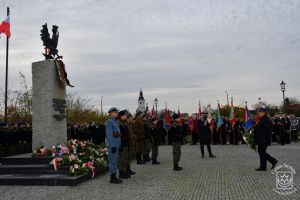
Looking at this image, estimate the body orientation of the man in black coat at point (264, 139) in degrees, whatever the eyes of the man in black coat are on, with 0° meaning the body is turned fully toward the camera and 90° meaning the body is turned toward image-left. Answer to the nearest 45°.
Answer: approximately 90°

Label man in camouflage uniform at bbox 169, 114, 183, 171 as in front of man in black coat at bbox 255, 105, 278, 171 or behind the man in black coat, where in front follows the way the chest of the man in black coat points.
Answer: in front

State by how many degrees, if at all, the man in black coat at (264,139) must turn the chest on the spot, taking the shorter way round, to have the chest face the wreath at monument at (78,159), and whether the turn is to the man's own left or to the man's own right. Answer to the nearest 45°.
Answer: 0° — they already face it

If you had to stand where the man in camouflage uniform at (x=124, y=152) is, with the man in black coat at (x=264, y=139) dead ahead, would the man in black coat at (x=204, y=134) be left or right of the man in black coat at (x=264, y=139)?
left
